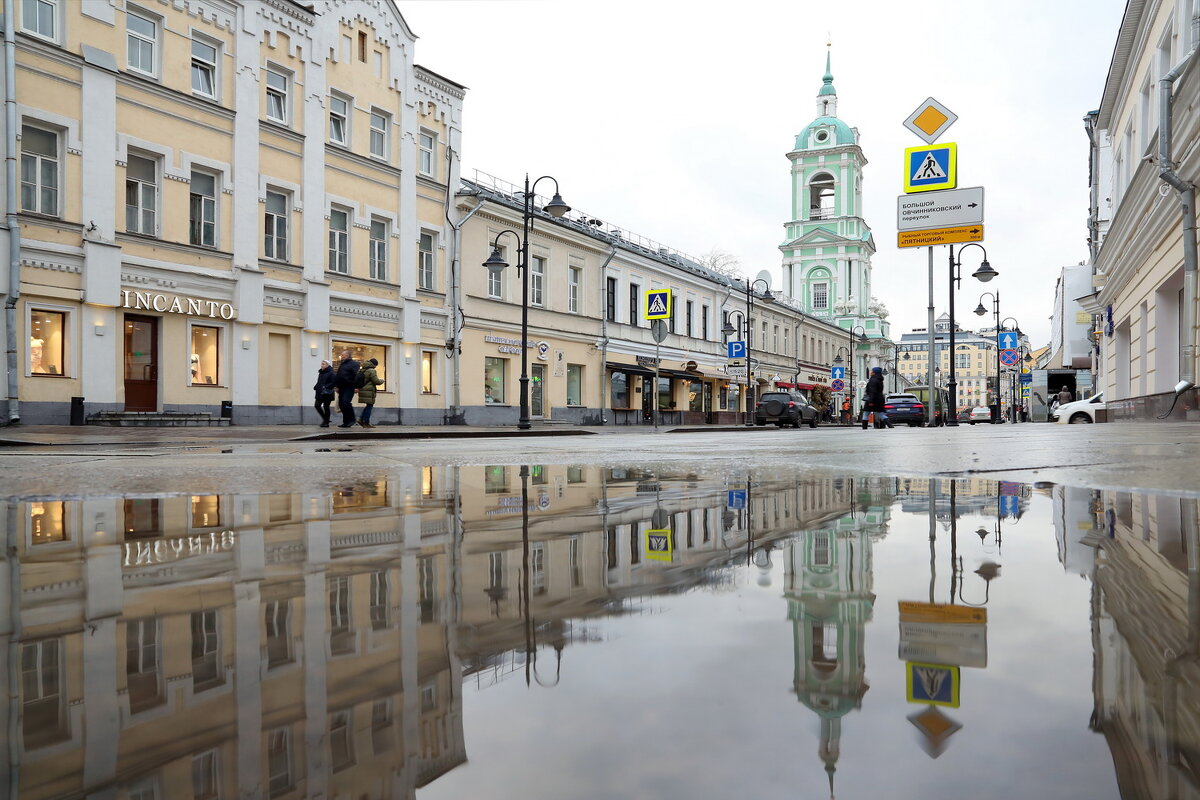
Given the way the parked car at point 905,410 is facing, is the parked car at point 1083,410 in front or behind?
behind

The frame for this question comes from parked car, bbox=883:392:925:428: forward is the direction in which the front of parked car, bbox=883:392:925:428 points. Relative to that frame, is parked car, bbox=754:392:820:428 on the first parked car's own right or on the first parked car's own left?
on the first parked car's own left

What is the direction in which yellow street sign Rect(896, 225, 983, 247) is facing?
toward the camera

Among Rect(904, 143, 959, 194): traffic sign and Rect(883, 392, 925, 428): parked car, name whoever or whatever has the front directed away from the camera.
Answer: the parked car

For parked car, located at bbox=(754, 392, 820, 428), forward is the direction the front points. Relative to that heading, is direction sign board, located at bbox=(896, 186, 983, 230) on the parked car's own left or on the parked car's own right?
on the parked car's own right

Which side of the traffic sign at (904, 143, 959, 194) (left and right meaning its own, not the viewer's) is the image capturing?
front

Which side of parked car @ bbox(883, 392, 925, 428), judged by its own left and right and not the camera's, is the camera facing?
back
